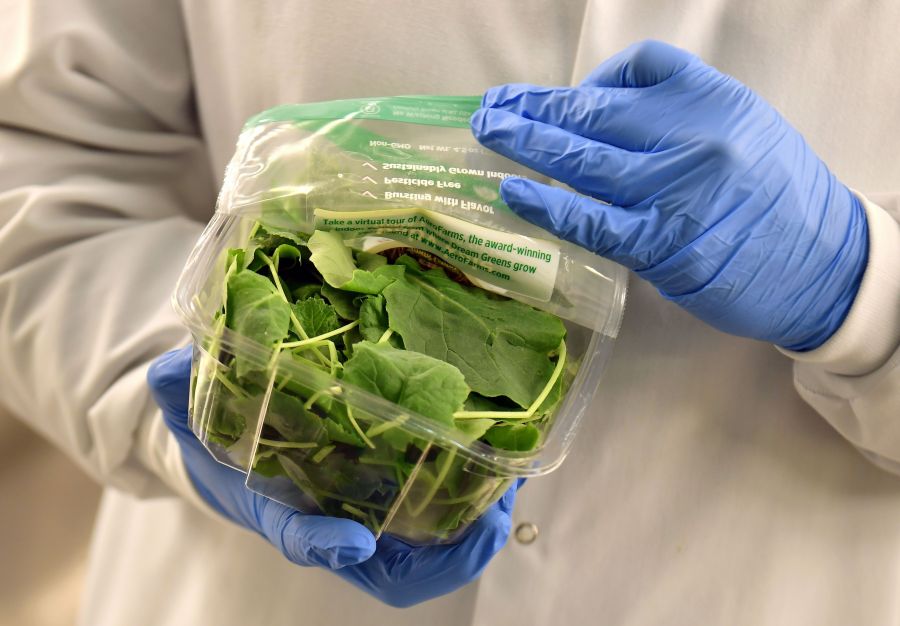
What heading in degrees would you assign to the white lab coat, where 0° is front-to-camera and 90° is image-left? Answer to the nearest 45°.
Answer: approximately 0°
